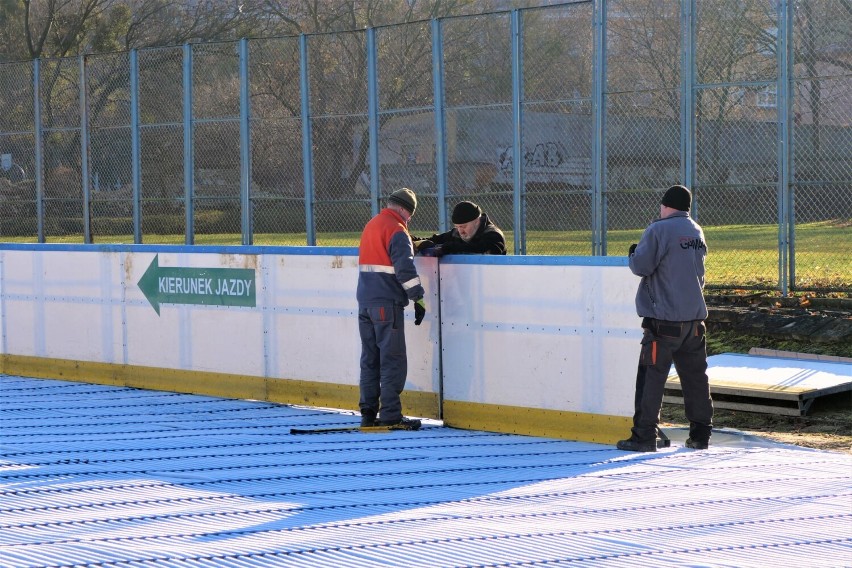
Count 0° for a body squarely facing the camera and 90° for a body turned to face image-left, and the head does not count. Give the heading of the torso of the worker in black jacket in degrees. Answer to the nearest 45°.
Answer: approximately 45°

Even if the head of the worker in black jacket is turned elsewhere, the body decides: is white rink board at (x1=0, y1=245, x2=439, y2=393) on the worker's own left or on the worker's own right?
on the worker's own right

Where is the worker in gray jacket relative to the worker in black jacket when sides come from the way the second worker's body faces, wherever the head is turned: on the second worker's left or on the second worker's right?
on the second worker's left

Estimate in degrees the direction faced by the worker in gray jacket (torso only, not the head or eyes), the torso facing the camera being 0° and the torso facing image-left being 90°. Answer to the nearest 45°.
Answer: approximately 135°

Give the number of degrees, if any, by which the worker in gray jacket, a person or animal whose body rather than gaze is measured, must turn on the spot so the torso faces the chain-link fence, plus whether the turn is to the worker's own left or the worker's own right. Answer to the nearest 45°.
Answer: approximately 45° to the worker's own right
